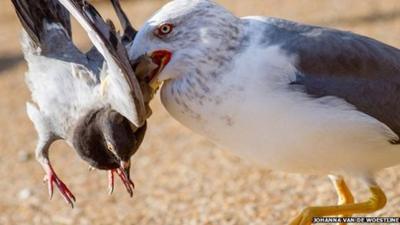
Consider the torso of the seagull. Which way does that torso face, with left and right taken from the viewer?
facing to the left of the viewer
